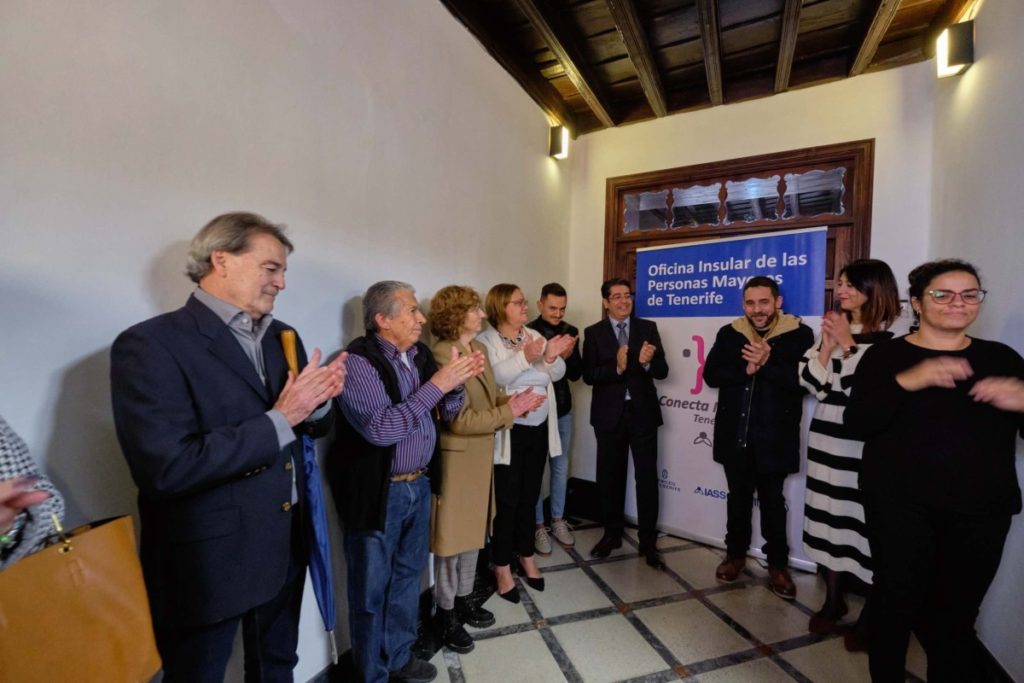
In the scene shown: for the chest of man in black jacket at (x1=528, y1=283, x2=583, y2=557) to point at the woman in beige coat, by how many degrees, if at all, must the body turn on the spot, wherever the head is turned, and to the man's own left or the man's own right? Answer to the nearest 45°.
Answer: approximately 45° to the man's own right

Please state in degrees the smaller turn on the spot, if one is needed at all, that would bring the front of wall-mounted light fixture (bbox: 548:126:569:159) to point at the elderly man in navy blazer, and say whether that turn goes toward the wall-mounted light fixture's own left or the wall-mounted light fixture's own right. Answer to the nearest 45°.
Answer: approximately 45° to the wall-mounted light fixture's own right

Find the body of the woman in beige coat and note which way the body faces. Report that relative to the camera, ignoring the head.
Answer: to the viewer's right

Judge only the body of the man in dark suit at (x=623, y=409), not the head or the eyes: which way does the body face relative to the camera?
toward the camera

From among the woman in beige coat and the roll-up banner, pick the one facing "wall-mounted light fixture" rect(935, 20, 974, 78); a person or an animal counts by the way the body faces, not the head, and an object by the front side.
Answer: the woman in beige coat

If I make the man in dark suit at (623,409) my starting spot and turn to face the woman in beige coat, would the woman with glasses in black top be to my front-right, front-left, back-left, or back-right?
front-left

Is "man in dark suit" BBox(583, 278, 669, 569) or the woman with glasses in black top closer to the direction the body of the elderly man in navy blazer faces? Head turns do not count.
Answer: the woman with glasses in black top

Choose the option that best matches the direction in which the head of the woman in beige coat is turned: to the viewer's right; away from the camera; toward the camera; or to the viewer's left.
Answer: to the viewer's right

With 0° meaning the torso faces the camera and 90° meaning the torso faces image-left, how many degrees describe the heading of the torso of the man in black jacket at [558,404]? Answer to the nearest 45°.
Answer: approximately 315°

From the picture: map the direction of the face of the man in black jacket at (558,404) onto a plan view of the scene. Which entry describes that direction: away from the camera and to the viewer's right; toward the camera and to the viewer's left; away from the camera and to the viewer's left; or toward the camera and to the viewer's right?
toward the camera and to the viewer's right
